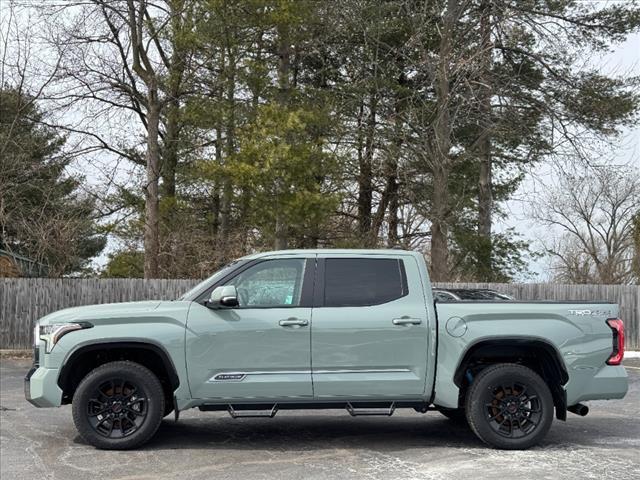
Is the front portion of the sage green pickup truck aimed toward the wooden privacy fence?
no

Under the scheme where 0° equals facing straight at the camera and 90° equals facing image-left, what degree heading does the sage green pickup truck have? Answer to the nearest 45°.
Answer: approximately 90°
